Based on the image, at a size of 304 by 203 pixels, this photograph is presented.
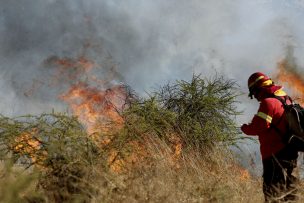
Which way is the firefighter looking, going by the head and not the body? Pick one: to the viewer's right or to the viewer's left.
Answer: to the viewer's left

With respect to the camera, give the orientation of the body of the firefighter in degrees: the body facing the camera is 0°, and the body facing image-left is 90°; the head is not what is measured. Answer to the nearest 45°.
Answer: approximately 90°
